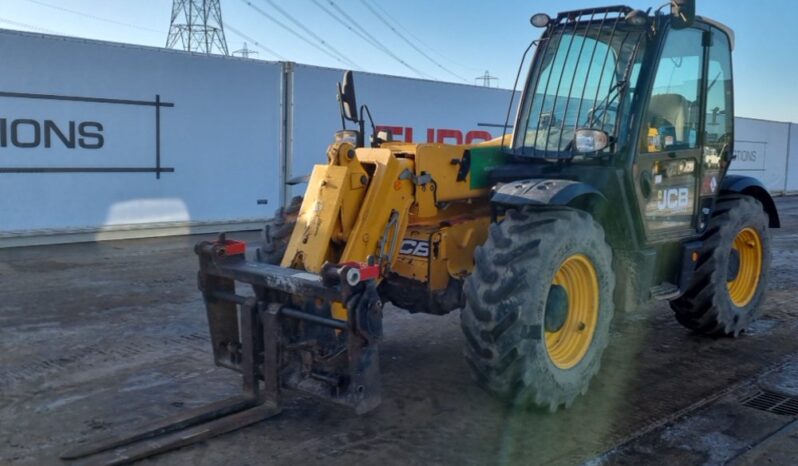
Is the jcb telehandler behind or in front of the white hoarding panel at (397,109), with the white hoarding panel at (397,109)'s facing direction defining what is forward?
in front

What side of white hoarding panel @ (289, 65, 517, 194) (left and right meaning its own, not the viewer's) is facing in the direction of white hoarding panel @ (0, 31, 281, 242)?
right

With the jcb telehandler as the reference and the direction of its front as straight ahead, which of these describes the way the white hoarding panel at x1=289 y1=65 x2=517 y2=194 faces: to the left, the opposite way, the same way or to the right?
to the left

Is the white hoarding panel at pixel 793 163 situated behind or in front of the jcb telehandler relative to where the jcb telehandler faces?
behind

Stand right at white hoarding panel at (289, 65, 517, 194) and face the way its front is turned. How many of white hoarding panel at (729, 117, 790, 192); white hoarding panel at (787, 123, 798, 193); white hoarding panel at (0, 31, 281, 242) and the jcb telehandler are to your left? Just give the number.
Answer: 2

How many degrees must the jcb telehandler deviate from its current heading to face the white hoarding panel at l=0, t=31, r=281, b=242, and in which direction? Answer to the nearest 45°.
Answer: approximately 90° to its right

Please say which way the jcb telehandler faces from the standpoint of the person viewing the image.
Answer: facing the viewer and to the left of the viewer

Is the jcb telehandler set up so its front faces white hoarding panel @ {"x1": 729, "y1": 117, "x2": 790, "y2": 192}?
no

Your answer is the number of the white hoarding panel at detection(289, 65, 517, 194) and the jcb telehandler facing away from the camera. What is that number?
0

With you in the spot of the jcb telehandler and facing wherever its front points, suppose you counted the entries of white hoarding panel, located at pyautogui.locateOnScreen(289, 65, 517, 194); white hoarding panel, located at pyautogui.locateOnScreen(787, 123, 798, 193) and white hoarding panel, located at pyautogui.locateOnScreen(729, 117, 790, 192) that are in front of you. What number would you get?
0

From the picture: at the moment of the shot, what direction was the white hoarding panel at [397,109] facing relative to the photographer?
facing the viewer and to the right of the viewer

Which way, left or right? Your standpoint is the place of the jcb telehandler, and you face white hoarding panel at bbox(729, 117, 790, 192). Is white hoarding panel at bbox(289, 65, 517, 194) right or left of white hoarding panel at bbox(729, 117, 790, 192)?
left

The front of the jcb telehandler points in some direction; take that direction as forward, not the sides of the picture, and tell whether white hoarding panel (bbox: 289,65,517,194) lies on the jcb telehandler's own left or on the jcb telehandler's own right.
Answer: on the jcb telehandler's own right

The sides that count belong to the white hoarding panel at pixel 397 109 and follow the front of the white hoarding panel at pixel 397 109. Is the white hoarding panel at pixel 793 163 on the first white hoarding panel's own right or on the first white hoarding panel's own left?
on the first white hoarding panel's own left
